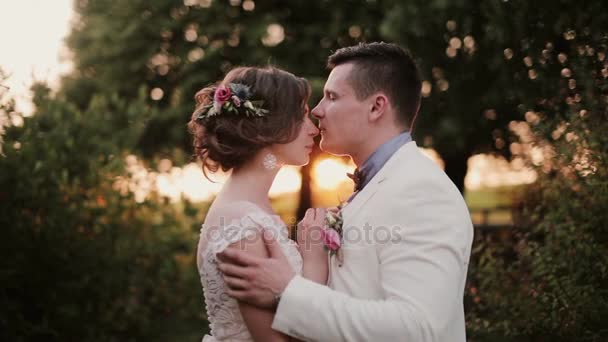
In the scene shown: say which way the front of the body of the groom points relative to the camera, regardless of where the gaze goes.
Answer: to the viewer's left

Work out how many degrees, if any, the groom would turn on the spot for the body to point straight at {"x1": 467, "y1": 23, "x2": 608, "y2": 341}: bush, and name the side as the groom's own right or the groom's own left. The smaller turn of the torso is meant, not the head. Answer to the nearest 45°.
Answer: approximately 135° to the groom's own right

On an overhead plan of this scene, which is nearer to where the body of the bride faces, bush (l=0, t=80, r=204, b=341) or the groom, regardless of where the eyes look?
the groom

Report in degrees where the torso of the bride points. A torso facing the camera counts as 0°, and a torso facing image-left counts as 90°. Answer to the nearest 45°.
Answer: approximately 270°

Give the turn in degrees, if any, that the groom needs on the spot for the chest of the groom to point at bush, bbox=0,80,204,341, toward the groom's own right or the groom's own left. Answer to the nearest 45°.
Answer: approximately 45° to the groom's own right

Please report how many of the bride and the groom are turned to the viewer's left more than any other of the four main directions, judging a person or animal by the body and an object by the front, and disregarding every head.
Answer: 1

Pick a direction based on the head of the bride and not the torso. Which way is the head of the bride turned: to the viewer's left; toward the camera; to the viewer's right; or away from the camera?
to the viewer's right

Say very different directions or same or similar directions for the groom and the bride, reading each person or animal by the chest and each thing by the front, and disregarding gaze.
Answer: very different directions

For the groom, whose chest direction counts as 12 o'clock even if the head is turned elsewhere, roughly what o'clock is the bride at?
The bride is roughly at 1 o'clock from the groom.

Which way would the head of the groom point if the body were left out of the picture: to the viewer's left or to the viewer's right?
to the viewer's left
